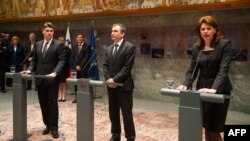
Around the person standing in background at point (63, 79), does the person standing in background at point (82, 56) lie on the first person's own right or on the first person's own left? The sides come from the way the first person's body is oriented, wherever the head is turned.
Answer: on the first person's own left

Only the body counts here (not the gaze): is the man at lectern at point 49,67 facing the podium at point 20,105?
yes

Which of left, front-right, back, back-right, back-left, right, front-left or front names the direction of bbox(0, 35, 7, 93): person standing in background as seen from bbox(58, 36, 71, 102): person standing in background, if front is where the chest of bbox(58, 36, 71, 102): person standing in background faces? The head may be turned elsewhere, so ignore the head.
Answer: back-right

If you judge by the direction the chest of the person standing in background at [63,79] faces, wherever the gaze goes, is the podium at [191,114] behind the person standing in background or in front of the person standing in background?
in front

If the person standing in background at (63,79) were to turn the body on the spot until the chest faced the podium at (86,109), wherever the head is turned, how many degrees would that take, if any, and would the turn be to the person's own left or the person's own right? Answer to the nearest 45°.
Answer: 0° — they already face it

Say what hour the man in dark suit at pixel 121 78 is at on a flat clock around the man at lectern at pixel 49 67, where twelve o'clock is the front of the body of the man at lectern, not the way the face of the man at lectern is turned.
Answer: The man in dark suit is roughly at 9 o'clock from the man at lectern.

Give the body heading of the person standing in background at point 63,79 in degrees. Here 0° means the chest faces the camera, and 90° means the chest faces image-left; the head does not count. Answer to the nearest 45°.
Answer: approximately 0°
